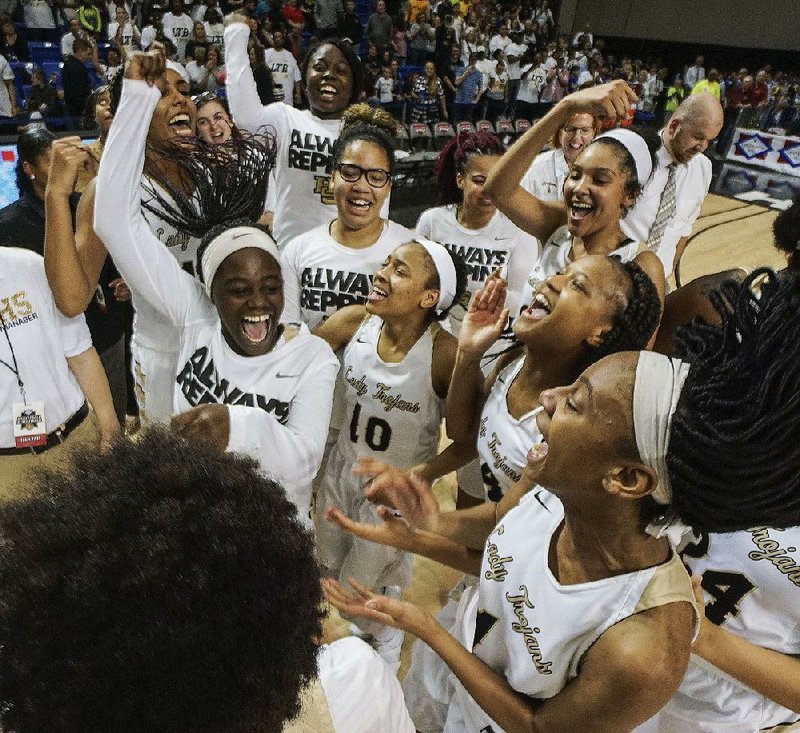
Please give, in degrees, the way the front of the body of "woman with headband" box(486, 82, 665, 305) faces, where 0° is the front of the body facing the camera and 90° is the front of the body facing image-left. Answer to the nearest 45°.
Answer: approximately 45°

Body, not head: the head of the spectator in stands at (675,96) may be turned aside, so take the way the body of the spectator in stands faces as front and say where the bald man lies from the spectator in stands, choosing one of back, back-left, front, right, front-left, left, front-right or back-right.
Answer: front-left

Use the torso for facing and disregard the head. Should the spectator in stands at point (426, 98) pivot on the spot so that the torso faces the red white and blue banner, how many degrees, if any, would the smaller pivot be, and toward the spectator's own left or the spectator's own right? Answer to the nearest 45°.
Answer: approximately 90° to the spectator's own left

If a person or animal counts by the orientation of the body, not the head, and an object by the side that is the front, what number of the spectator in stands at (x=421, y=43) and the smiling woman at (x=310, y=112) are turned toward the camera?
2

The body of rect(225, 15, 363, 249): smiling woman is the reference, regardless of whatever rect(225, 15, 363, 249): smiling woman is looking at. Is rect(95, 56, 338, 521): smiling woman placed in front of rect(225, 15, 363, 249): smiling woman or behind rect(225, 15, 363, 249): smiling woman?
in front

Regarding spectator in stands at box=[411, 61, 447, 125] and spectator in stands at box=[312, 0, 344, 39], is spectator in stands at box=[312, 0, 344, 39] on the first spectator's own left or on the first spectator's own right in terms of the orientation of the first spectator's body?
on the first spectator's own right

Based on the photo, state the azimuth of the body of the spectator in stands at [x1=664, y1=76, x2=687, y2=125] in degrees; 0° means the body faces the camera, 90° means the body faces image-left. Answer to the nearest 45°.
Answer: approximately 45°

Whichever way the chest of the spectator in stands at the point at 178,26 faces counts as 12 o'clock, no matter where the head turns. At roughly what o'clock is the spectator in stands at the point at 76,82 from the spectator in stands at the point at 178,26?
the spectator in stands at the point at 76,82 is roughly at 1 o'clock from the spectator in stands at the point at 178,26.

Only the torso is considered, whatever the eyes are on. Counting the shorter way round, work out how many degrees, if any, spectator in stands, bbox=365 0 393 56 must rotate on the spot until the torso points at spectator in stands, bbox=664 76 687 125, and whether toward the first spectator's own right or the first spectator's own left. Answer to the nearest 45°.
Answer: approximately 90° to the first spectator's own left
